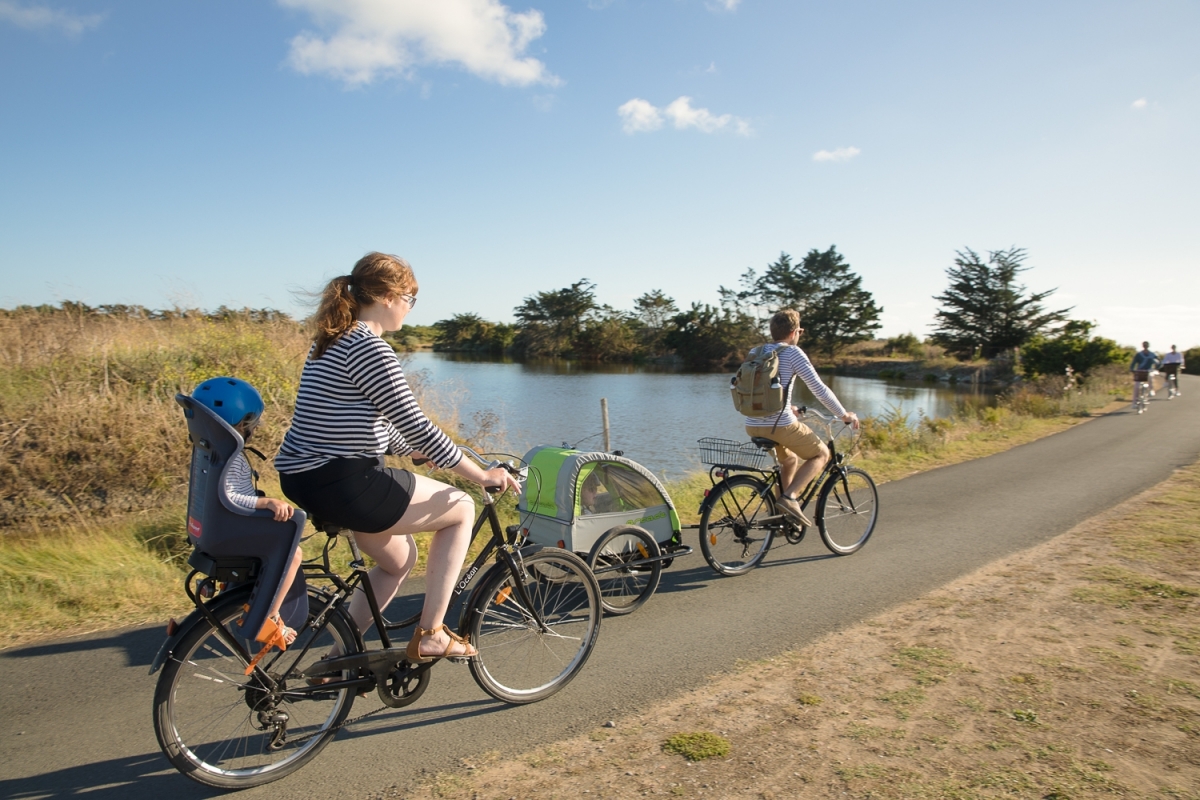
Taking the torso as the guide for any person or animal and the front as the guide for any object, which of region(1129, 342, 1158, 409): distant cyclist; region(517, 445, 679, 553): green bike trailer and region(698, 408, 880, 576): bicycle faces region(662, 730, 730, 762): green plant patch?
the distant cyclist

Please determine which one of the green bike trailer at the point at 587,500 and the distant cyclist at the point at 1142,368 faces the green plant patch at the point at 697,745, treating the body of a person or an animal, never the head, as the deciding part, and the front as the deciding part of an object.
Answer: the distant cyclist

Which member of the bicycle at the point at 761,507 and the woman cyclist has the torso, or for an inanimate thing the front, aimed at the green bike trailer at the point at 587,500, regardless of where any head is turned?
the woman cyclist

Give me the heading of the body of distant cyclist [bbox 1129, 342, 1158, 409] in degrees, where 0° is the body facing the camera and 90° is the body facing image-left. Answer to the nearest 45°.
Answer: approximately 0°

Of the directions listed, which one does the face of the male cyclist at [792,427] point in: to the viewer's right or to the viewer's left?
to the viewer's right

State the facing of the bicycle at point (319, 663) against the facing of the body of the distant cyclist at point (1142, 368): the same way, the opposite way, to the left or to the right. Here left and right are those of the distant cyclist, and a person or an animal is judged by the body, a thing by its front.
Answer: the opposite way

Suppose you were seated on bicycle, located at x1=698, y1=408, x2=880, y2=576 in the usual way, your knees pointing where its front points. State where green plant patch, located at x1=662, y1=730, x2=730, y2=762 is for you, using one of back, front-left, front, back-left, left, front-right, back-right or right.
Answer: back-right

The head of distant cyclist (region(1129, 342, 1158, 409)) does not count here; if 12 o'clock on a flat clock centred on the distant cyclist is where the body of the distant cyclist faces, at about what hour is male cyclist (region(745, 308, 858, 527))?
The male cyclist is roughly at 12 o'clock from the distant cyclist.

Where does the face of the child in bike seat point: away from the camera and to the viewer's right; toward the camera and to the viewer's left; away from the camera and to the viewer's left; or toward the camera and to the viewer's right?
away from the camera and to the viewer's right

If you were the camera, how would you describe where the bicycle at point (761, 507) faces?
facing away from the viewer and to the right of the viewer

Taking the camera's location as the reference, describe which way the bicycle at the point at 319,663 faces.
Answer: facing away from the viewer and to the right of the viewer
